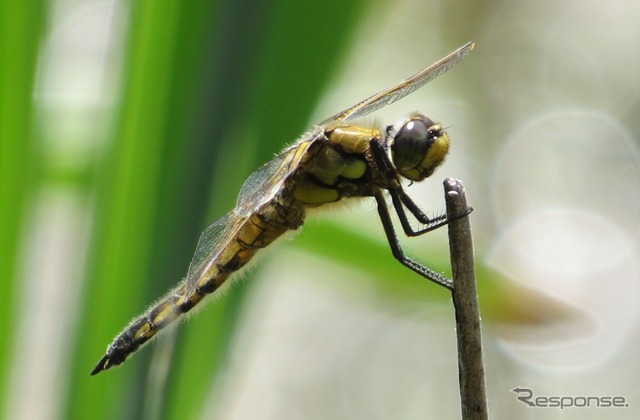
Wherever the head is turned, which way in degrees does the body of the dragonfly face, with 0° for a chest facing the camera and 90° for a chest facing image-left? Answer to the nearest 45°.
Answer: approximately 270°
